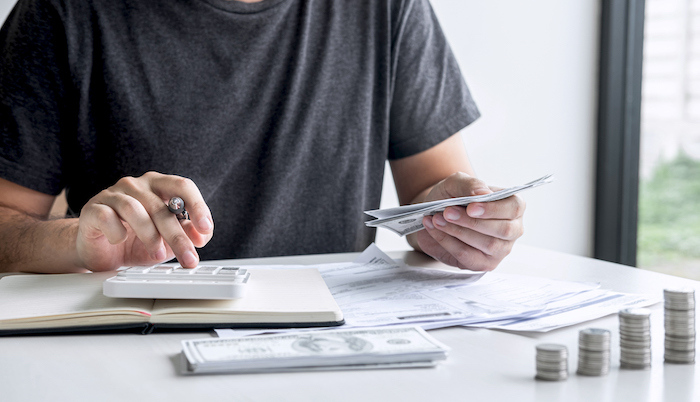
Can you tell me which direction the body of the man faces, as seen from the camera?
toward the camera

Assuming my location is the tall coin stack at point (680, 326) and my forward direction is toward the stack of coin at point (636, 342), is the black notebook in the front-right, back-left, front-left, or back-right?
front-right

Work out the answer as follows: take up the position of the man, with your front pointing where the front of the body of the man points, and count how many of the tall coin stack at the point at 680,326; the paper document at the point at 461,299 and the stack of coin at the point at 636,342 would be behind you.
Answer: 0

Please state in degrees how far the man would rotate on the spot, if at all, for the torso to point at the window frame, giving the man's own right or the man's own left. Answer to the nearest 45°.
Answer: approximately 135° to the man's own left

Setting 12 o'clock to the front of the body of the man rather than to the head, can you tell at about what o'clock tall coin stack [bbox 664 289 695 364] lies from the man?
The tall coin stack is roughly at 11 o'clock from the man.

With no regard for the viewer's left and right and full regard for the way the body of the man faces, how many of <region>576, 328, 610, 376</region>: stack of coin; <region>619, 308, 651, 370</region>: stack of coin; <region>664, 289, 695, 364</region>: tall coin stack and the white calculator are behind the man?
0

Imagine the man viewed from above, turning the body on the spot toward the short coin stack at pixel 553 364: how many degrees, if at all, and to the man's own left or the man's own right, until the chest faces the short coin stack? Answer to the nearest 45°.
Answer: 0° — they already face it

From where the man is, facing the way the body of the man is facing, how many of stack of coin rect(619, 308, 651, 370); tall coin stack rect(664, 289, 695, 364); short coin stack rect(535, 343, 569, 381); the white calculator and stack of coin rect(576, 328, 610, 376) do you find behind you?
0

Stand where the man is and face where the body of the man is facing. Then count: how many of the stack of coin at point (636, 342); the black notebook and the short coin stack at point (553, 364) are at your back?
0

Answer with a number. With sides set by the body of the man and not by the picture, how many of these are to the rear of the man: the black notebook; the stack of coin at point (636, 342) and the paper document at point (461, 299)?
0

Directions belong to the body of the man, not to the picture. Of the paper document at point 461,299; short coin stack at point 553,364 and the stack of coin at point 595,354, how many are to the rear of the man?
0

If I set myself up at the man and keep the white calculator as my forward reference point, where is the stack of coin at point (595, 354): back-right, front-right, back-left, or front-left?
front-left

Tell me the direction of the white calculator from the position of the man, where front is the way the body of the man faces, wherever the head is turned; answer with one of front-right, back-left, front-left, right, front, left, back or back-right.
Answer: front

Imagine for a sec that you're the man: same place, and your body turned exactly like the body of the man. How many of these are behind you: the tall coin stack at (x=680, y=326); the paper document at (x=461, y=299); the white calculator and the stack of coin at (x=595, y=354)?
0

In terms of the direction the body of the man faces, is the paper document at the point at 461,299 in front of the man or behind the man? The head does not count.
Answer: in front
